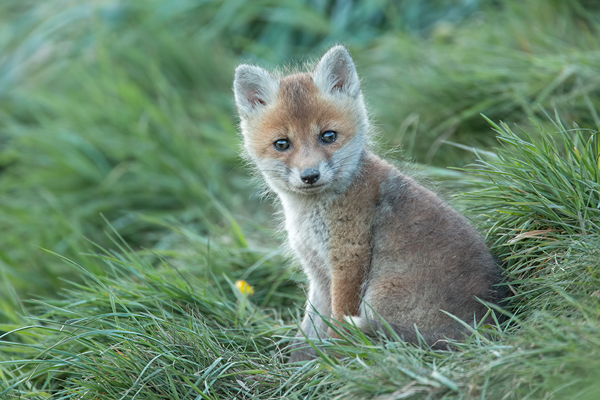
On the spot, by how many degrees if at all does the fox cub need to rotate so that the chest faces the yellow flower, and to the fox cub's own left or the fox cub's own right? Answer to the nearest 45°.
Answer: approximately 90° to the fox cub's own right

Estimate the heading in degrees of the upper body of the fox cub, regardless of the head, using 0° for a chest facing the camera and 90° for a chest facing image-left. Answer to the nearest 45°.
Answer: approximately 45°
